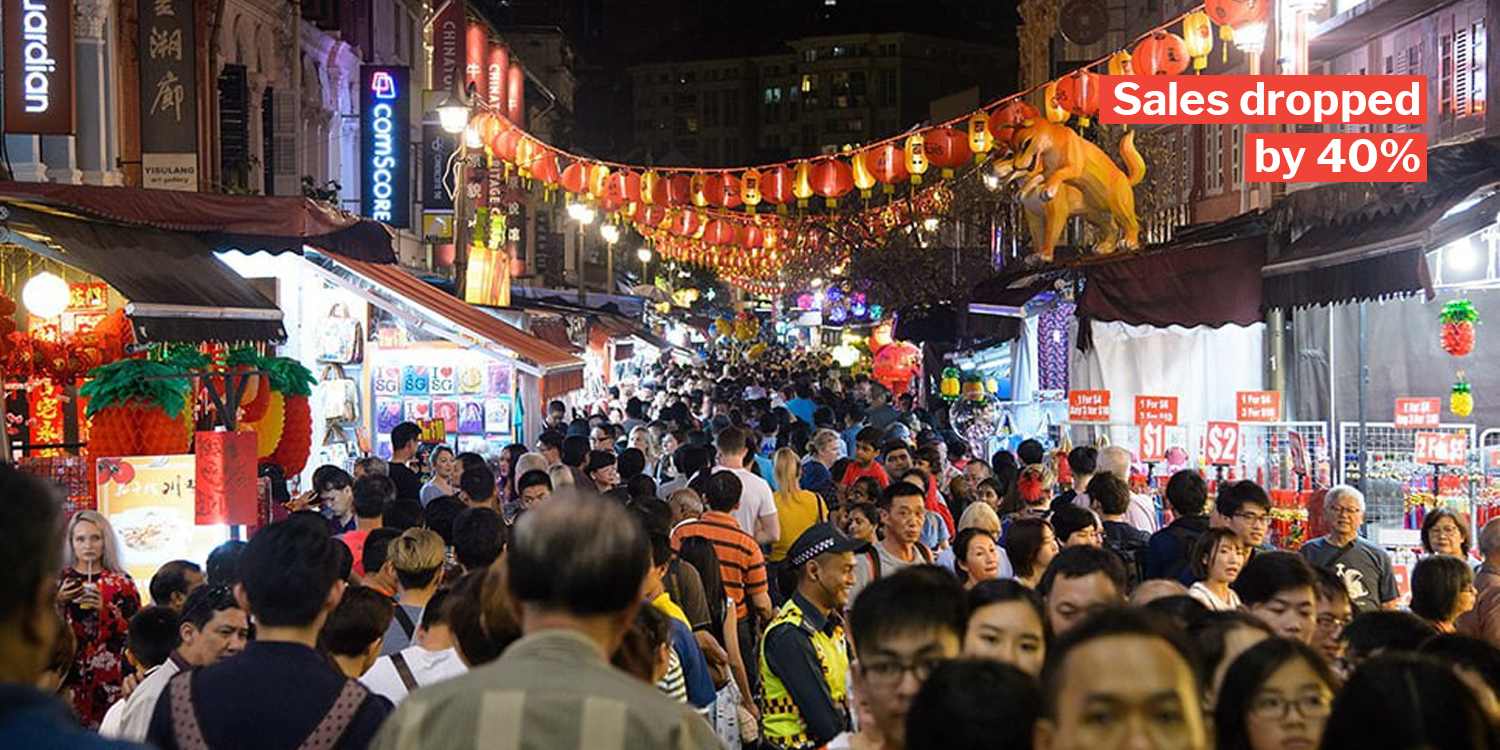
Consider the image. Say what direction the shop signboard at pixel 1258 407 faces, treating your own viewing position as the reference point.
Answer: facing the viewer

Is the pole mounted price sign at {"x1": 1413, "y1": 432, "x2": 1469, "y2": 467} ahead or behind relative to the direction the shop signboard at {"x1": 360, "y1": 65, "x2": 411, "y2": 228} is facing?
ahead

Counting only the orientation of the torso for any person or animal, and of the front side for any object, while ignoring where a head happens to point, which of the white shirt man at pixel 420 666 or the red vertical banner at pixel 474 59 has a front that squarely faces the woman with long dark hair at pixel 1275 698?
the red vertical banner

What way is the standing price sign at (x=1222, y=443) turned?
toward the camera

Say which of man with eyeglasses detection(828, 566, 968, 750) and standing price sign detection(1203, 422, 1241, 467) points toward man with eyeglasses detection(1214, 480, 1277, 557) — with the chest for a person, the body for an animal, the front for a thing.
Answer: the standing price sign

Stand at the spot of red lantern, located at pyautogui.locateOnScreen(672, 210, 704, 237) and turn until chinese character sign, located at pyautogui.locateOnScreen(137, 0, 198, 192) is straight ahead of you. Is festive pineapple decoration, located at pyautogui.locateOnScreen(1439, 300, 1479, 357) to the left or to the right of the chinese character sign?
left

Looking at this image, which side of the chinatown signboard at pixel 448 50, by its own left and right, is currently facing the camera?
front

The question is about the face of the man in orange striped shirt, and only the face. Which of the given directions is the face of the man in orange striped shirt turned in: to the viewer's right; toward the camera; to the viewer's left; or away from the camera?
away from the camera

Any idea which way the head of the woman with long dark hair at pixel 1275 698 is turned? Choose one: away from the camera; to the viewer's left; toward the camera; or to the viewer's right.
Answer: toward the camera

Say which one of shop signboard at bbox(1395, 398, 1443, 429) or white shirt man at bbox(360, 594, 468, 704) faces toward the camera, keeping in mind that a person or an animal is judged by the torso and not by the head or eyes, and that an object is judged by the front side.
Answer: the shop signboard

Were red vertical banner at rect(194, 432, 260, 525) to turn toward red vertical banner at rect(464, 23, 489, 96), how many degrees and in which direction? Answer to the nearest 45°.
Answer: approximately 180°

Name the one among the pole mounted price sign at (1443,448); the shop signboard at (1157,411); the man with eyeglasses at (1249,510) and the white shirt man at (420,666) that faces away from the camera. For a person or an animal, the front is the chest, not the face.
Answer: the white shirt man

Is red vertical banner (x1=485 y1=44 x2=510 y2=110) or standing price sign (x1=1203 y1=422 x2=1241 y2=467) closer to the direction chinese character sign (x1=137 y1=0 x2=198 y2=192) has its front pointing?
the standing price sign

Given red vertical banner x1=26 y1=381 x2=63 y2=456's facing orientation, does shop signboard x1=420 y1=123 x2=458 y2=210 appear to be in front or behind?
behind

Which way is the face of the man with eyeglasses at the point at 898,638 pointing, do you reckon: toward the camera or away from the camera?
toward the camera
